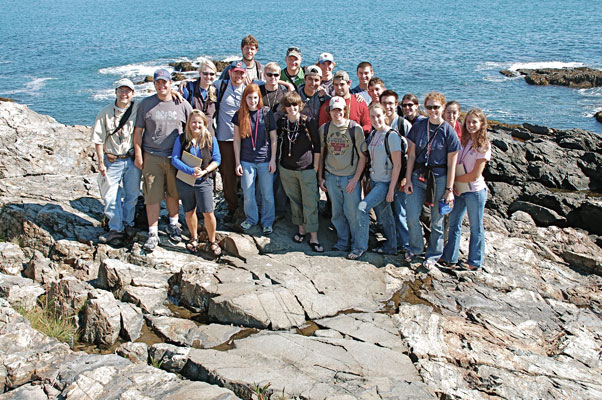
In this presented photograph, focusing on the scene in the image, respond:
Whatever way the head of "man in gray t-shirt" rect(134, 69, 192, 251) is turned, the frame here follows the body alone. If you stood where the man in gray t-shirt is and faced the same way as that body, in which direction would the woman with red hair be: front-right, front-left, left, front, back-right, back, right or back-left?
left

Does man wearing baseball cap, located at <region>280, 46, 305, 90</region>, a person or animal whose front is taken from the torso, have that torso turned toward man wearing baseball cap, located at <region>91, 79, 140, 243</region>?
no

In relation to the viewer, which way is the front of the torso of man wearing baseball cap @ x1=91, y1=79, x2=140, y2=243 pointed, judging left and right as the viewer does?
facing the viewer

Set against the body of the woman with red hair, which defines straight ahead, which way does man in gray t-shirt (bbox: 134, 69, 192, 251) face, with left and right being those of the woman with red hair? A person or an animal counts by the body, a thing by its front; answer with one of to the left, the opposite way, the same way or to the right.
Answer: the same way

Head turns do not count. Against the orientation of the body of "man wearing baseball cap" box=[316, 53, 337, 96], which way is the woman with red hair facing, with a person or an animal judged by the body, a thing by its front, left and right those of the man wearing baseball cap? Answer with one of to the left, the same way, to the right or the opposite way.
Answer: the same way

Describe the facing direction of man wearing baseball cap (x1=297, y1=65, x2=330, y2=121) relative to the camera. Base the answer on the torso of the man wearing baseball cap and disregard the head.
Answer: toward the camera

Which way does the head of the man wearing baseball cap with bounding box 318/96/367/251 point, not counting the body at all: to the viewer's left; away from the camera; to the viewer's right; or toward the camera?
toward the camera

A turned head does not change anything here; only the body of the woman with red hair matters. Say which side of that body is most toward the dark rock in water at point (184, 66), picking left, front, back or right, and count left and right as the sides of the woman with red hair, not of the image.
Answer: back

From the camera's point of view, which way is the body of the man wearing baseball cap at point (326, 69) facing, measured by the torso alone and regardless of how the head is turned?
toward the camera

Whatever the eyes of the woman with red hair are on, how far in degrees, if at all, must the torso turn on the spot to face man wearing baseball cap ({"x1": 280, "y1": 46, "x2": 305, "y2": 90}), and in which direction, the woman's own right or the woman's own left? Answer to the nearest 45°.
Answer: approximately 135° to the woman's own left

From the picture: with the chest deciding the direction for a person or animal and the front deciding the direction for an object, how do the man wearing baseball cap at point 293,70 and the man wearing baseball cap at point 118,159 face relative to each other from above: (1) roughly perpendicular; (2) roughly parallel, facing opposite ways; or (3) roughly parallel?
roughly parallel

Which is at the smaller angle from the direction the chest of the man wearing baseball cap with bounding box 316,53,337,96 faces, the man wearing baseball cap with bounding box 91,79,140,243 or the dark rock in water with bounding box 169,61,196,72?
the man wearing baseball cap

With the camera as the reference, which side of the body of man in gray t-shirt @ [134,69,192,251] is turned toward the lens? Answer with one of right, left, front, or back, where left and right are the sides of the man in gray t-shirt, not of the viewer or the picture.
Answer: front

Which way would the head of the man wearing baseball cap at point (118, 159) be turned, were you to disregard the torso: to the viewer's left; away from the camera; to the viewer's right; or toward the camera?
toward the camera
